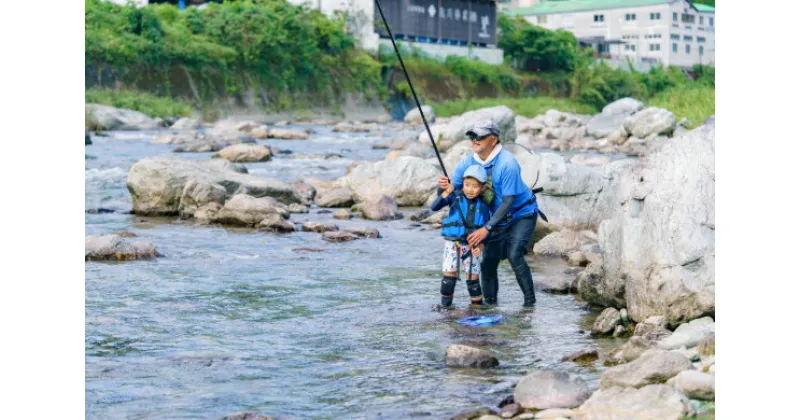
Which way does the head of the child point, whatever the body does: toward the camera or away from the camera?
toward the camera

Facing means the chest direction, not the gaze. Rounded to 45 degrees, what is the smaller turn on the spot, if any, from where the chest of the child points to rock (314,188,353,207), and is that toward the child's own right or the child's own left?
approximately 180°

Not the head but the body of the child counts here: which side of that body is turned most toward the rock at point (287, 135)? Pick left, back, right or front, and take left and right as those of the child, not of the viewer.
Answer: back

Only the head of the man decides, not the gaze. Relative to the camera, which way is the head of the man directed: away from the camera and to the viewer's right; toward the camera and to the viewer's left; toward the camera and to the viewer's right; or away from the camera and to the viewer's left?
toward the camera and to the viewer's left

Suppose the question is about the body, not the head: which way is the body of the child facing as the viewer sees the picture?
toward the camera

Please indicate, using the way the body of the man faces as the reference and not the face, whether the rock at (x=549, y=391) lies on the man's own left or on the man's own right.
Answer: on the man's own left

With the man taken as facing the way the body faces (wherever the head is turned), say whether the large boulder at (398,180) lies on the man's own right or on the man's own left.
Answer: on the man's own right

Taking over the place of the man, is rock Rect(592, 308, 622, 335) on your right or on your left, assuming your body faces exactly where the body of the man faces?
on your left

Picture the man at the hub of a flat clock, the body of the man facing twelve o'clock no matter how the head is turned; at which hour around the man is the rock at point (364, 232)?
The rock is roughly at 4 o'clock from the man.

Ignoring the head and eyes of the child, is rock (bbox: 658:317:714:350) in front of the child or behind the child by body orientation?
in front
